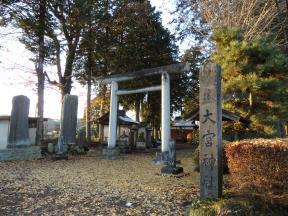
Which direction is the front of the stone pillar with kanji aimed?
toward the camera

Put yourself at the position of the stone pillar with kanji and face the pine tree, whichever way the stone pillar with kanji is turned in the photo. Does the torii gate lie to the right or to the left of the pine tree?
left

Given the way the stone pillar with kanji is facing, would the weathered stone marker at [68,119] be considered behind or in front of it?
behind

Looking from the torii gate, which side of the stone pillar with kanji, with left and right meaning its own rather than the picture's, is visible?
back

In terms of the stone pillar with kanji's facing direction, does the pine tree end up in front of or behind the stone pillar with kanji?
behind

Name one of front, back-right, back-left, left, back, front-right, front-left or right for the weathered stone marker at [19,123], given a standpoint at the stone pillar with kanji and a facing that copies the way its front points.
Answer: back-right

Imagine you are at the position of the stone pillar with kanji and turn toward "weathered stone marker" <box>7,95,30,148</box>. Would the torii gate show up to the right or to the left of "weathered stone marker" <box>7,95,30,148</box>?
right

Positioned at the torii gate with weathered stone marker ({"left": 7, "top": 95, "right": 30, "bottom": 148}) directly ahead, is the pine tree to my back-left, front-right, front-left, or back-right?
back-left
